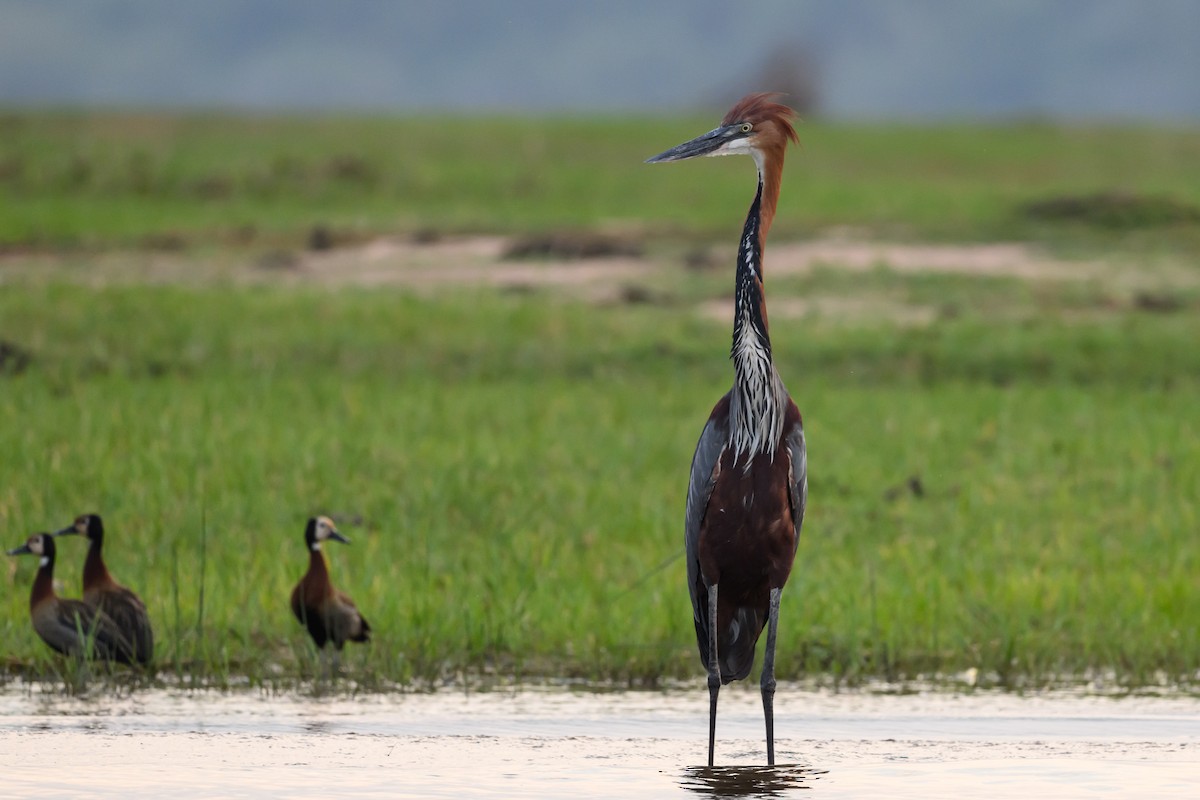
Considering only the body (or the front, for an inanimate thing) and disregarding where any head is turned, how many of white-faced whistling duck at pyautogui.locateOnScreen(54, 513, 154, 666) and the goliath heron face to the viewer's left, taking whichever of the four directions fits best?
1

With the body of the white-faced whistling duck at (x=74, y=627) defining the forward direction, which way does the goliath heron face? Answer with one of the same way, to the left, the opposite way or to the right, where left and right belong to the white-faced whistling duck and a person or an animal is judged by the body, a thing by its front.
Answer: to the left

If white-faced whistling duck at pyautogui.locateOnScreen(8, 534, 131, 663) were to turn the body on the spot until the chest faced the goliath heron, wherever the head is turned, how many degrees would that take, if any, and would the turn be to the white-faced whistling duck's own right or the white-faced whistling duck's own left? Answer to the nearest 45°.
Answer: approximately 135° to the white-faced whistling duck's own left

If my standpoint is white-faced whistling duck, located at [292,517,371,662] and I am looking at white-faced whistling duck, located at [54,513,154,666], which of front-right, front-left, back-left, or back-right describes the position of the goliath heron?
back-left

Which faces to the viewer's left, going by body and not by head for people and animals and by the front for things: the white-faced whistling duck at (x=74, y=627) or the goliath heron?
the white-faced whistling duck

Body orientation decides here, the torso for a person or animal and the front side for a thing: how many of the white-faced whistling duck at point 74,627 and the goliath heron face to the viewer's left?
1

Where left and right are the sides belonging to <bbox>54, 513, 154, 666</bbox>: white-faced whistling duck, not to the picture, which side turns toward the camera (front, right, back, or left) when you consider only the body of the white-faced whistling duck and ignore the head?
left

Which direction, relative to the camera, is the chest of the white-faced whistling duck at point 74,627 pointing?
to the viewer's left

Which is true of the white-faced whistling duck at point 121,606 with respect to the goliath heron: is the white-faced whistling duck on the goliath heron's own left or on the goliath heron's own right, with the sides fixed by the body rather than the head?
on the goliath heron's own right

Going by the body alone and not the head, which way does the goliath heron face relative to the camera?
toward the camera

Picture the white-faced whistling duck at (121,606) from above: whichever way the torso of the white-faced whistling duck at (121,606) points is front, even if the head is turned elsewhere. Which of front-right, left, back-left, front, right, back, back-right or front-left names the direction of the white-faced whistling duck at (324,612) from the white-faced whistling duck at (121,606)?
back

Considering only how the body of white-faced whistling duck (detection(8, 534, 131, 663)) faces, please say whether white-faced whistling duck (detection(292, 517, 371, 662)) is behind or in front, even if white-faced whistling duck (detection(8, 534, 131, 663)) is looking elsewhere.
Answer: behind

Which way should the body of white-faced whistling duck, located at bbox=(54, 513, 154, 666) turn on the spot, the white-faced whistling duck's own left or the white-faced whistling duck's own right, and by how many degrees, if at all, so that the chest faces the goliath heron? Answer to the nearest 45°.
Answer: approximately 135° to the white-faced whistling duck's own left

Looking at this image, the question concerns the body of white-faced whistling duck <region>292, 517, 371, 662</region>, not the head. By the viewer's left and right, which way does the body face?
facing the viewer and to the left of the viewer

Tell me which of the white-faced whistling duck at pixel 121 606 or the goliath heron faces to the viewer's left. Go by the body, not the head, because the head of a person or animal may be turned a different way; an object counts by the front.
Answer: the white-faced whistling duck

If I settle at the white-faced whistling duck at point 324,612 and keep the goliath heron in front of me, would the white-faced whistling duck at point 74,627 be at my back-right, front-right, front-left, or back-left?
back-right
